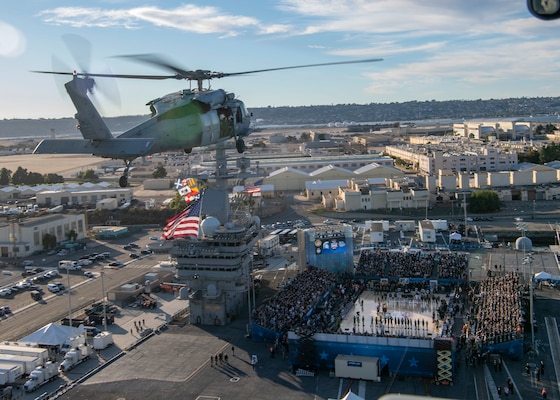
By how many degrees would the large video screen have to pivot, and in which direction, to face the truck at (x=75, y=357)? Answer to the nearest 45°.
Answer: approximately 45° to its right

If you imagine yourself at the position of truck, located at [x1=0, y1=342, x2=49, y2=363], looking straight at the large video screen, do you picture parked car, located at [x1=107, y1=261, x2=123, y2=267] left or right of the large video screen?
left

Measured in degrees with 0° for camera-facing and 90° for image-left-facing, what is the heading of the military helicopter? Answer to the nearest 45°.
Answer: approximately 225°

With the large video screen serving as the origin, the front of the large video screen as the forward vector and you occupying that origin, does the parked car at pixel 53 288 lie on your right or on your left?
on your right

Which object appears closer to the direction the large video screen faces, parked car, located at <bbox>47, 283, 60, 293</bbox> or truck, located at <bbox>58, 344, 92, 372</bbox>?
the truck

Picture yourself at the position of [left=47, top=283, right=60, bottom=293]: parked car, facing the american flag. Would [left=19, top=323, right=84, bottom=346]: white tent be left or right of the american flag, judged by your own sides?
right

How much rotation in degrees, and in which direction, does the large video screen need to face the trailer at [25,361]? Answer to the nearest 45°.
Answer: approximately 45° to its right
